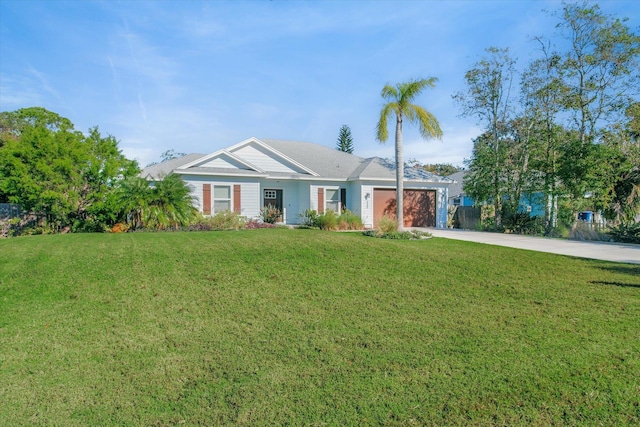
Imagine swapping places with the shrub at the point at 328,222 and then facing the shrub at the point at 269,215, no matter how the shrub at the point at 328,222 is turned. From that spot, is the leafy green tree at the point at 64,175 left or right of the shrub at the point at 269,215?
left

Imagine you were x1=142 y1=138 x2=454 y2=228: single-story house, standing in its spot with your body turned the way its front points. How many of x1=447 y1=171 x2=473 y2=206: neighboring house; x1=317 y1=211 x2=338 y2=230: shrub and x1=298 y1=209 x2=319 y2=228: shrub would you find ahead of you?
2

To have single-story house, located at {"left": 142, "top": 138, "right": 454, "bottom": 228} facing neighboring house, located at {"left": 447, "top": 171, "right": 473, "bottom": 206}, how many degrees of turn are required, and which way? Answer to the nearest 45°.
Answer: approximately 135° to its left

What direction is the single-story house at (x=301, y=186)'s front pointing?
toward the camera

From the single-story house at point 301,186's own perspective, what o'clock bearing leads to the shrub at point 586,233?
The shrub is roughly at 10 o'clock from the single-story house.

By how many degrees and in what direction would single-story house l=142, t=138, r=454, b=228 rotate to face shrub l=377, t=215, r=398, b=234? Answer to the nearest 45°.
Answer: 0° — it already faces it

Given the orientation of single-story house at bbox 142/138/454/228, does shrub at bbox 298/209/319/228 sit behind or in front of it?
in front

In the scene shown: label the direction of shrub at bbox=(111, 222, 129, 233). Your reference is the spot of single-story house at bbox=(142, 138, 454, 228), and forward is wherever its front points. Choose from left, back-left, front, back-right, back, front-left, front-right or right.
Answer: front-right

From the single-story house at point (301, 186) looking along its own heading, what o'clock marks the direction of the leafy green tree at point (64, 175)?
The leafy green tree is roughly at 2 o'clock from the single-story house.

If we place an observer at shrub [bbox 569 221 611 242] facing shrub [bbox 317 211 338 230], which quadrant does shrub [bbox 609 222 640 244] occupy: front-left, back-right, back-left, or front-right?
back-left

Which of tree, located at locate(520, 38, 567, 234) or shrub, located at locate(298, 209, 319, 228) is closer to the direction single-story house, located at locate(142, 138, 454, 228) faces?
the shrub

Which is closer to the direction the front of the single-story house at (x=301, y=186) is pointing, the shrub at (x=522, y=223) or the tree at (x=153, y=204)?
the tree

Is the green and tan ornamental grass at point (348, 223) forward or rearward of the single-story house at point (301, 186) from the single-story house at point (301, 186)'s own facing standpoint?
forward
